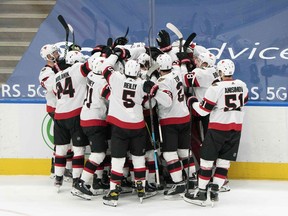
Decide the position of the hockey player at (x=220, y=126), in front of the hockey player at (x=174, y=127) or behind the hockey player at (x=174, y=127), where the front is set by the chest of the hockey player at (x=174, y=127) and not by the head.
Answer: behind

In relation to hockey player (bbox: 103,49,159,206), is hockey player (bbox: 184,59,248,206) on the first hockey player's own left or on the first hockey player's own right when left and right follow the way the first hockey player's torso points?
on the first hockey player's own right

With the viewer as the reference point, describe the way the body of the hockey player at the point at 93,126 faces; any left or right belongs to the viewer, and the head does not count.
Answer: facing away from the viewer and to the right of the viewer

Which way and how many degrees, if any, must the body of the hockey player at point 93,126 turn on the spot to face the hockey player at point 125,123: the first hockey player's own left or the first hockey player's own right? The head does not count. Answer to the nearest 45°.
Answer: approximately 90° to the first hockey player's own right

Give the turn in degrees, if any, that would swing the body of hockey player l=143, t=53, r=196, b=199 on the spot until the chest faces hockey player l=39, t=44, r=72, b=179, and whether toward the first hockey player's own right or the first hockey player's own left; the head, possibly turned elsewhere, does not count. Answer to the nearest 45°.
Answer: approximately 45° to the first hockey player's own left

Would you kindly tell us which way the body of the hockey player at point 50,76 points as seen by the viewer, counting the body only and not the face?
to the viewer's right

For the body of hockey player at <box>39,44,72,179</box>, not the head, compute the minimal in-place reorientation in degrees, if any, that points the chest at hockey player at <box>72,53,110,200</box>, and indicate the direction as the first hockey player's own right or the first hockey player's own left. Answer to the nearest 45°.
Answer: approximately 45° to the first hockey player's own right

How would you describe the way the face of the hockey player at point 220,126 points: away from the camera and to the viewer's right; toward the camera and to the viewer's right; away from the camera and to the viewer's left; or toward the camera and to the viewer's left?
away from the camera and to the viewer's left

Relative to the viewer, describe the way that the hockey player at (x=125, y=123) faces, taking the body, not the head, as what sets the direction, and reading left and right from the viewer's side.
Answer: facing away from the viewer

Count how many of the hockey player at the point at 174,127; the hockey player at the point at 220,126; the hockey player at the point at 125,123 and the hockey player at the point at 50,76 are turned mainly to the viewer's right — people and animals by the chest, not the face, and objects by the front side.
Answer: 1
